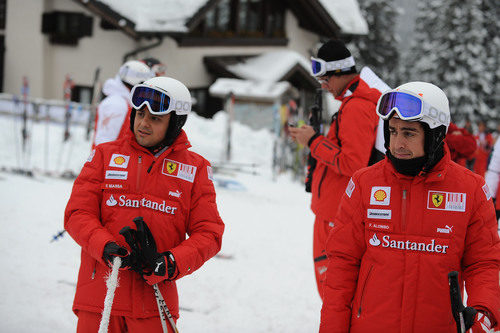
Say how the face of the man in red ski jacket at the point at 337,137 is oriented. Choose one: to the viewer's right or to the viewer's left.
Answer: to the viewer's left

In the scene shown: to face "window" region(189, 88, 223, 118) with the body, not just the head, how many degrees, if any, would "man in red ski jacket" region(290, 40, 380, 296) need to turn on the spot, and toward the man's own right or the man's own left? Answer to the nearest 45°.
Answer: approximately 90° to the man's own right

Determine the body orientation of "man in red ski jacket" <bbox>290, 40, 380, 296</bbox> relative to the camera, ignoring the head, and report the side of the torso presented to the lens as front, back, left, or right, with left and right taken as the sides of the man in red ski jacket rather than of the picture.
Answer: left

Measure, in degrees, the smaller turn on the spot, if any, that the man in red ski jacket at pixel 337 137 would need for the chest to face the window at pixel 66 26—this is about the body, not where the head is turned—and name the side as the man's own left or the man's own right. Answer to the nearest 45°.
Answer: approximately 45° to the man's own right

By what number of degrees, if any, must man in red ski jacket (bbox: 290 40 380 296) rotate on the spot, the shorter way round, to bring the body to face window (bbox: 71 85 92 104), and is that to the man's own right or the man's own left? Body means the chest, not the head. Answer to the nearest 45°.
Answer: approximately 45° to the man's own right

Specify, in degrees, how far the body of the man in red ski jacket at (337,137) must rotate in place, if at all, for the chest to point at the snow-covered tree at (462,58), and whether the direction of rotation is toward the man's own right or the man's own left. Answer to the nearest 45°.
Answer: approximately 90° to the man's own right

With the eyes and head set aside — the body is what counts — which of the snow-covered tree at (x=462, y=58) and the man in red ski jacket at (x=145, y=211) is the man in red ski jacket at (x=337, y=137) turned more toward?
the man in red ski jacket

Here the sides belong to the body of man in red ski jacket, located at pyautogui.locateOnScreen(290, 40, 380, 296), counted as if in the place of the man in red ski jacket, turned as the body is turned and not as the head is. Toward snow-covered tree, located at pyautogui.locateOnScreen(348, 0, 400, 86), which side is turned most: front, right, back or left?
right
